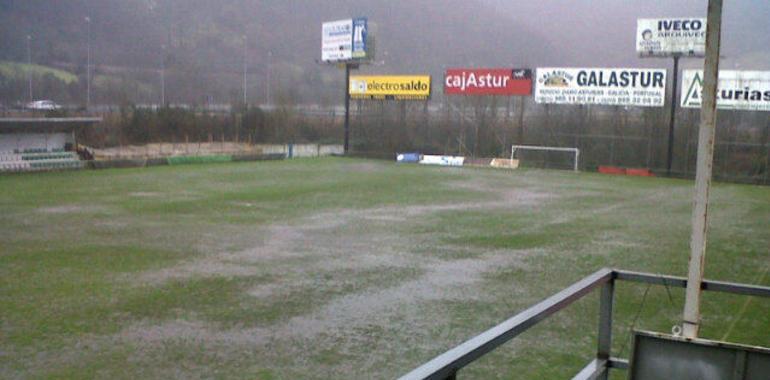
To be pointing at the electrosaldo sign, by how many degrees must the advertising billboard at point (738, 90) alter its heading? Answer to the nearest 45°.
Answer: approximately 90° to its right

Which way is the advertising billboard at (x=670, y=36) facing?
toward the camera

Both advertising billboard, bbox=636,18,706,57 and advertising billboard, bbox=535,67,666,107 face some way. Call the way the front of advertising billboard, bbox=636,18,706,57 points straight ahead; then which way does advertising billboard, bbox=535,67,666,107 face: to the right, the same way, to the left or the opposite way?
the same way

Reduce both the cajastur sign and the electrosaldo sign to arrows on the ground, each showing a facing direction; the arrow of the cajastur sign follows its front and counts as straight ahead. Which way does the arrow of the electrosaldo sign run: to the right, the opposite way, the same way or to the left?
the same way

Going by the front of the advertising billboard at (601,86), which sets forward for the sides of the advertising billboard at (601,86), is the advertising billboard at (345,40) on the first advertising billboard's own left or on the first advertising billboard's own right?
on the first advertising billboard's own right

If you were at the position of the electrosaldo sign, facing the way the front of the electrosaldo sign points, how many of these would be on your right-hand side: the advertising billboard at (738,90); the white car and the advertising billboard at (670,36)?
1

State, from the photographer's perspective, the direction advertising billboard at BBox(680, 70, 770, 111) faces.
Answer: facing the viewer

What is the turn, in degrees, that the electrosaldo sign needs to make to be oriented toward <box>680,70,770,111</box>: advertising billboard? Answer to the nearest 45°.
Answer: approximately 45° to its left

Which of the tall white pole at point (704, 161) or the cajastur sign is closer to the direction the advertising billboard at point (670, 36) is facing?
the tall white pole

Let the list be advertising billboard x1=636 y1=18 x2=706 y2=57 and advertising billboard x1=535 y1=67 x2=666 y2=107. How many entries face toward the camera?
2

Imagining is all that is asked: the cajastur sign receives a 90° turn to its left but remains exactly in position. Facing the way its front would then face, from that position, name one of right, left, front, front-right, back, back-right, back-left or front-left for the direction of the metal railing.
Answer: right

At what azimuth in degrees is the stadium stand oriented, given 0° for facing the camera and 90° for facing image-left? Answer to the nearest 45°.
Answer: approximately 315°

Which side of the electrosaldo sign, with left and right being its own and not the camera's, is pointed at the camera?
front

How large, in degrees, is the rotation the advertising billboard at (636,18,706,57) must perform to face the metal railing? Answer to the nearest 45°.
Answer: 0° — it already faces it

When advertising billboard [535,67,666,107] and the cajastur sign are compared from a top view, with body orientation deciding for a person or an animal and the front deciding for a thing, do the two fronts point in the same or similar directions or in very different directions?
same or similar directions

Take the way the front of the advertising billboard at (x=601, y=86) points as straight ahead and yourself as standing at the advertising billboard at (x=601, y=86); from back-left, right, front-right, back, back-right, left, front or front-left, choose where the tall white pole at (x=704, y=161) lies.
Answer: front
